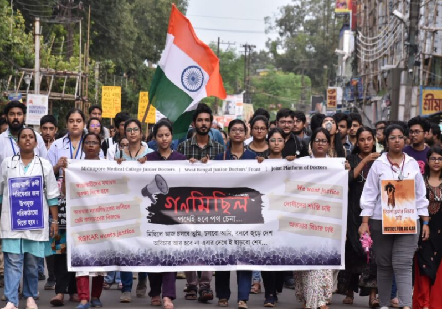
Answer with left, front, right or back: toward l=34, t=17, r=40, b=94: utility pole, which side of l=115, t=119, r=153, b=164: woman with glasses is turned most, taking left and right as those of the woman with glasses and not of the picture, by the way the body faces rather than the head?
back

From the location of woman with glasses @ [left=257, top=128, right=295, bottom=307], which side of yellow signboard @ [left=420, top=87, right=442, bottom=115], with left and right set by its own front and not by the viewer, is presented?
front

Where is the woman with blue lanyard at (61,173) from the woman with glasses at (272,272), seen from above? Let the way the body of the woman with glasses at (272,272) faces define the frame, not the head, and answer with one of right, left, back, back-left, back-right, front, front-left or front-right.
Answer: right

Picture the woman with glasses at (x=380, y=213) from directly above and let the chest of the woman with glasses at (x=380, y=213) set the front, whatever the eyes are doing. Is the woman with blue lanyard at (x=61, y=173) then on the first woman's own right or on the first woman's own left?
on the first woman's own right

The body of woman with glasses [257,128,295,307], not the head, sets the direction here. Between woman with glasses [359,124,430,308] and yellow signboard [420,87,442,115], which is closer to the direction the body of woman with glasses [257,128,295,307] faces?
the woman with glasses

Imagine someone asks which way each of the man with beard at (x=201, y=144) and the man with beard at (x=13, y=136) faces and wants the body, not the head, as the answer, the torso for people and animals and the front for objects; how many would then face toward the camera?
2

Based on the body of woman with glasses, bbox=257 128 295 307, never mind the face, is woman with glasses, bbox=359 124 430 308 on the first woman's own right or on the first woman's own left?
on the first woman's own left
